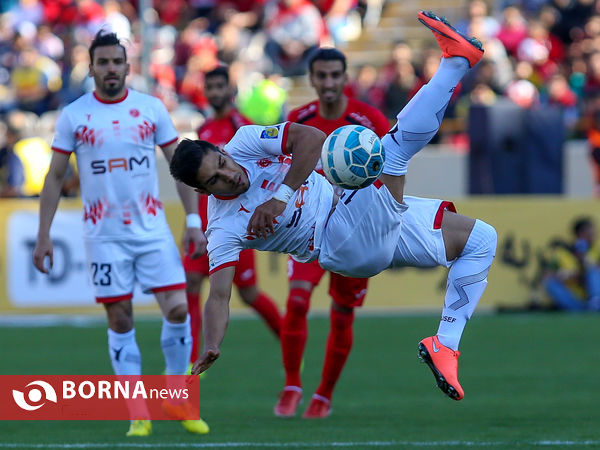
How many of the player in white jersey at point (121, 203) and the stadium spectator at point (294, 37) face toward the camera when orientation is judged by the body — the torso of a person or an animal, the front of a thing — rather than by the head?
2

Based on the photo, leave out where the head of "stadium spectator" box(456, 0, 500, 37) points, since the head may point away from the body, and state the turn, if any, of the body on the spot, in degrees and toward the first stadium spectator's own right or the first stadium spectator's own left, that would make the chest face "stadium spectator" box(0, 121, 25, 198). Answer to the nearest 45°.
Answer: approximately 90° to the first stadium spectator's own right

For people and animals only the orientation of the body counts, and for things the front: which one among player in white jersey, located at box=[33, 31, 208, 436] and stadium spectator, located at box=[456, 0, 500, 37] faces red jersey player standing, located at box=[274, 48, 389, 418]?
the stadium spectator

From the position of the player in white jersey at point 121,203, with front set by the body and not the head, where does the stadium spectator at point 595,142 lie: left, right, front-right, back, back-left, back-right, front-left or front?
back-left

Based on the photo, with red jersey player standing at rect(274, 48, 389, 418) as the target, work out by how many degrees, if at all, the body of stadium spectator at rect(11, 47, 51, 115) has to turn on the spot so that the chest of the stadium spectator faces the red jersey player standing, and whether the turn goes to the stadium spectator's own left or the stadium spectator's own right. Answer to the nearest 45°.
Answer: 0° — they already face them

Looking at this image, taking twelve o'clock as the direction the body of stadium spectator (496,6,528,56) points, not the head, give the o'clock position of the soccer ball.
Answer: The soccer ball is roughly at 12 o'clock from the stadium spectator.

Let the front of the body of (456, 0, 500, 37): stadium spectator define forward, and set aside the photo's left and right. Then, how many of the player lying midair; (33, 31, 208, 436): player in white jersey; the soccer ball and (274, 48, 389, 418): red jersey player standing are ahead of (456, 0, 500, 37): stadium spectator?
4
